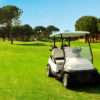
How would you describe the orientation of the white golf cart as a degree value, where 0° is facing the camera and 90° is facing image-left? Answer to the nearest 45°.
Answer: approximately 315°
